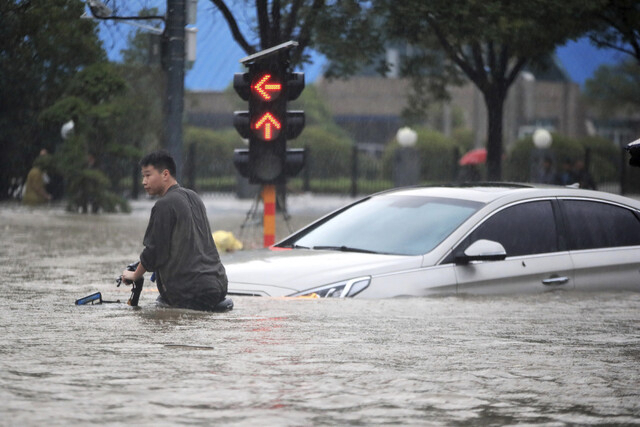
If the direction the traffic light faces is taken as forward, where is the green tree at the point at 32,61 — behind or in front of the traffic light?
behind

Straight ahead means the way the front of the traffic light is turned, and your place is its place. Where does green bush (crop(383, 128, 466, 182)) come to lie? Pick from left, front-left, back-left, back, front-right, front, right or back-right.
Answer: back

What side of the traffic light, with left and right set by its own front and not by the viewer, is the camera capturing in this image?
front

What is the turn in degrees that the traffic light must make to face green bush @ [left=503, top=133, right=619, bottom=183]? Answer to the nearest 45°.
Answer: approximately 180°

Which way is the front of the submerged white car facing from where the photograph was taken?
facing the viewer and to the left of the viewer

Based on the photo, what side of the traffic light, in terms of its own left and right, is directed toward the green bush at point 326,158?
back

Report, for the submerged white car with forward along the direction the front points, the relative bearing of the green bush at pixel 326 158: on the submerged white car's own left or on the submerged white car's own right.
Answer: on the submerged white car's own right

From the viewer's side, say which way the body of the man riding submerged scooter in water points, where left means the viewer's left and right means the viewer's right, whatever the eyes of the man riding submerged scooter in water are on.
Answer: facing away from the viewer and to the left of the viewer

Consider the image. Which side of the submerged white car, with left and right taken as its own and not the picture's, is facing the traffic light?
right

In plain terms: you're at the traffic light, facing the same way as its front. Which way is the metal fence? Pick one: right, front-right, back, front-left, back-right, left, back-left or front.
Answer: back

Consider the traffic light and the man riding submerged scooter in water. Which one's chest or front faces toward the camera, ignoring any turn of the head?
the traffic light

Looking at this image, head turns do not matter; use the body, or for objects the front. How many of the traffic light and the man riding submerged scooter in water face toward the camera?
1
